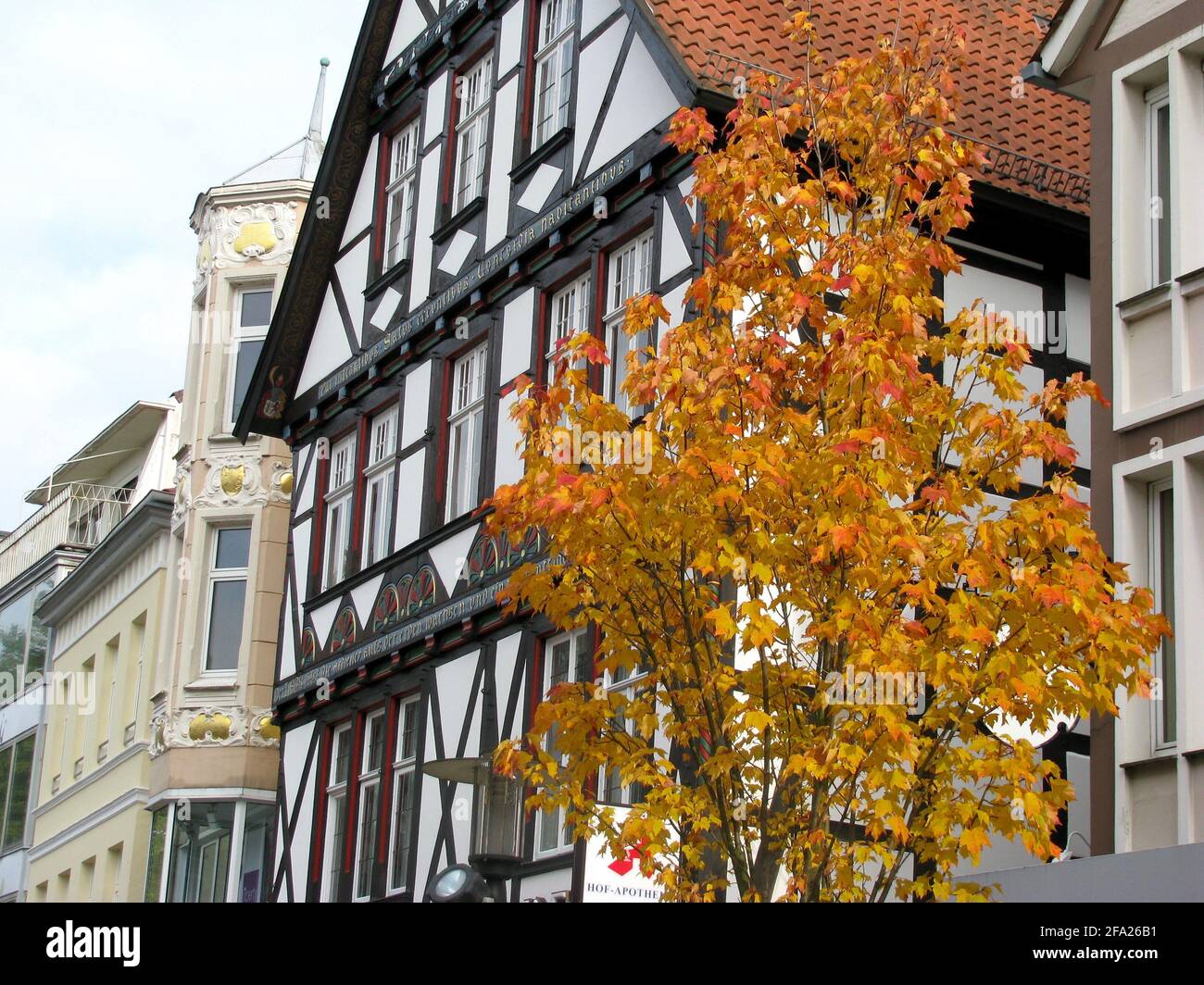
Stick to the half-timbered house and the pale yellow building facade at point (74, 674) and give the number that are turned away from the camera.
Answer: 0

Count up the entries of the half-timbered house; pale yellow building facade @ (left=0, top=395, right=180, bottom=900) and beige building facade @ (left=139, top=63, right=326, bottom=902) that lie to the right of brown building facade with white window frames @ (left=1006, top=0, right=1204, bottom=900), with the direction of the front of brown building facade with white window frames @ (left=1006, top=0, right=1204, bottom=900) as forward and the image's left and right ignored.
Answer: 3

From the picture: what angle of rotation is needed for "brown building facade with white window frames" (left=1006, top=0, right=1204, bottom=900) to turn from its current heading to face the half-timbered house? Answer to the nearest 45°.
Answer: approximately 90° to its right

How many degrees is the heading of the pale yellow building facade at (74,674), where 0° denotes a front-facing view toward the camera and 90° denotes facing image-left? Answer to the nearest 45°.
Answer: approximately 45°

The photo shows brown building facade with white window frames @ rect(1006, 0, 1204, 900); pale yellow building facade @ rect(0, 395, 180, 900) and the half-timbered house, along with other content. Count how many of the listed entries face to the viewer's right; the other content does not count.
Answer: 0

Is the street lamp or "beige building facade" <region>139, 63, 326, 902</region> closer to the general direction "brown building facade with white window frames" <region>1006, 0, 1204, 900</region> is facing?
the street lamp

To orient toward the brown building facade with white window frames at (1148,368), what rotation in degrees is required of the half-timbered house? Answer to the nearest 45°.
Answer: approximately 90° to its left

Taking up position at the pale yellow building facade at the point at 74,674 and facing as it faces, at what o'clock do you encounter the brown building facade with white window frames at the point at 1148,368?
the brown building facade with white window frames at the point at 1148,368 is roughly at 10 o'clock from the pale yellow building facade at the point at 74,674.

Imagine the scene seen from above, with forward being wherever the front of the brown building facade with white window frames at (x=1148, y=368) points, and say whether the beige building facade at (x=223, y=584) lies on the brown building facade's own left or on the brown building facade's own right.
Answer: on the brown building facade's own right

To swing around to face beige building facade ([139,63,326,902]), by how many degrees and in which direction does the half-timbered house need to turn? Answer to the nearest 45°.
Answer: approximately 90° to its right

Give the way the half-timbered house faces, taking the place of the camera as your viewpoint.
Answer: facing the viewer and to the left of the viewer

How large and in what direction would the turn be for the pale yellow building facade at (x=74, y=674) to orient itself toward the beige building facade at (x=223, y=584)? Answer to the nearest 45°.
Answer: approximately 45° to its left

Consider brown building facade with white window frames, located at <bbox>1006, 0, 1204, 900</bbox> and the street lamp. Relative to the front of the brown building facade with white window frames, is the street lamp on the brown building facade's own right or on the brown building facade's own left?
on the brown building facade's own right
